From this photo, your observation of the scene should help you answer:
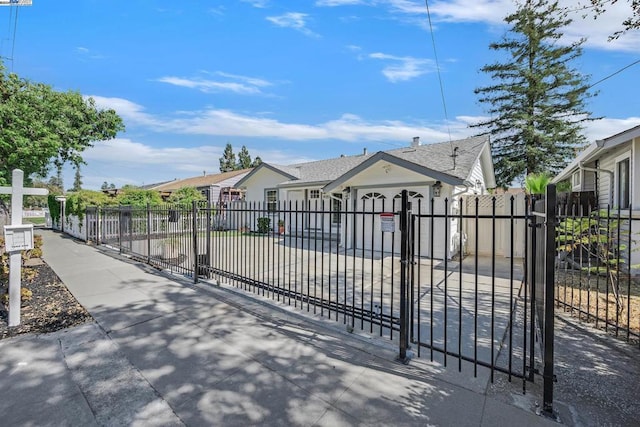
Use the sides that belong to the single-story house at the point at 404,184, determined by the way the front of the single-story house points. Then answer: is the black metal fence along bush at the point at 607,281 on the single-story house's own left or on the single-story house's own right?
on the single-story house's own left

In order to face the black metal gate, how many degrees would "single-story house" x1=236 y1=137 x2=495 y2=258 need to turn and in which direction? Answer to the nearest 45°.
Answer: approximately 45° to its left

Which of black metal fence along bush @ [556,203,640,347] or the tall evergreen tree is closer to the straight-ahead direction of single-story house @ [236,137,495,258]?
the black metal fence along bush

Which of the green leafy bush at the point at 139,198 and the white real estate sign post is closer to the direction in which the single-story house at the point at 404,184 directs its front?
the white real estate sign post

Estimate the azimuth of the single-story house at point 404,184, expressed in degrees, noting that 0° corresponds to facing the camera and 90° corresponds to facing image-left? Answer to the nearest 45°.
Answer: approximately 45°

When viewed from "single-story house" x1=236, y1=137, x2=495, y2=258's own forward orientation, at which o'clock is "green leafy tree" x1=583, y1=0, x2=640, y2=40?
The green leafy tree is roughly at 10 o'clock from the single-story house.

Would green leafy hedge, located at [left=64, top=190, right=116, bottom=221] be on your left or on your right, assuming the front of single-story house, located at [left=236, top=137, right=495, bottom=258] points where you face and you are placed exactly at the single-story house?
on your right

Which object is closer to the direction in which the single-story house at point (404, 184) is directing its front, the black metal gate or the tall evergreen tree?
the black metal gate
